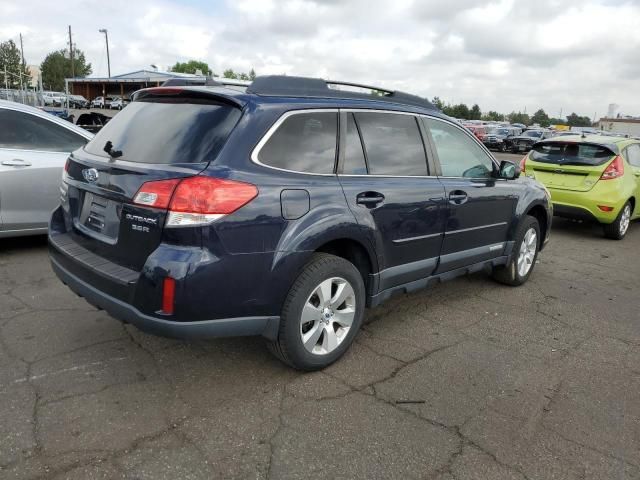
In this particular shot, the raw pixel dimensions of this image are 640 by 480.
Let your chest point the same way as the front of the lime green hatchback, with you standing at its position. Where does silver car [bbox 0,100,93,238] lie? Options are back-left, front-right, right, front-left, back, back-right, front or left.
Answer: back

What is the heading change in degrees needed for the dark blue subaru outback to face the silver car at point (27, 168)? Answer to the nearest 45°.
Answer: approximately 90° to its left

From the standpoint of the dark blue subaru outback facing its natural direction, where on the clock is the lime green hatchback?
The lime green hatchback is roughly at 12 o'clock from the dark blue subaru outback.

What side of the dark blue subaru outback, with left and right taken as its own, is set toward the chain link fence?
left

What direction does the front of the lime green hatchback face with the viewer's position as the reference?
facing away from the viewer and to the right of the viewer

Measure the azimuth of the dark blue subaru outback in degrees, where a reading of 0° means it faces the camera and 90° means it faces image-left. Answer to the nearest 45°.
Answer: approximately 225°
